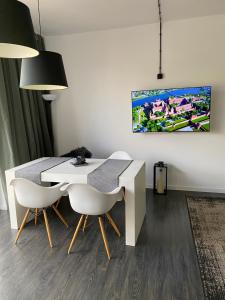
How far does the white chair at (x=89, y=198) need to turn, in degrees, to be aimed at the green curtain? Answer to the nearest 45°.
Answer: approximately 90° to its left

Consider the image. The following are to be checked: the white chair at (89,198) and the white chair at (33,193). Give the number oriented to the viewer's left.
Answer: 0

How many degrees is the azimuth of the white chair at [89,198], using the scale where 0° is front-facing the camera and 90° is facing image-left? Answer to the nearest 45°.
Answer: approximately 225°

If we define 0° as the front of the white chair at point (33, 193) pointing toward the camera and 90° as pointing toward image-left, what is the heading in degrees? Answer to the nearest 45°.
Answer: approximately 225°

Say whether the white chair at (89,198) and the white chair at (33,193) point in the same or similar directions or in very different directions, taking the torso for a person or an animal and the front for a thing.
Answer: same or similar directions

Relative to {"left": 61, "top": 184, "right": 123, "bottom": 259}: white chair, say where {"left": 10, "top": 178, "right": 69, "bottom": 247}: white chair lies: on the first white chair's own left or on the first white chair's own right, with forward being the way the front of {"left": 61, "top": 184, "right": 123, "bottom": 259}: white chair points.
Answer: on the first white chair's own left

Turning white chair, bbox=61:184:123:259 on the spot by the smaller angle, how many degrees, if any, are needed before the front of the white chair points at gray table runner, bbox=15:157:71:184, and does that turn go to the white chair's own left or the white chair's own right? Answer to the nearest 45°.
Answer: approximately 90° to the white chair's own left

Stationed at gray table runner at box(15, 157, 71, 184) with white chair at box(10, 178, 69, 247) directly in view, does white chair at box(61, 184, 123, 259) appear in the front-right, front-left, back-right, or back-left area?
front-left

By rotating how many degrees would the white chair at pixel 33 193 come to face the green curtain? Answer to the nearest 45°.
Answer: approximately 45° to its left

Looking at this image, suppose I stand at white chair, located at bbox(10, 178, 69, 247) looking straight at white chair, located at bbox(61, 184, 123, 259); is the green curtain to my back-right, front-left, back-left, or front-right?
back-left

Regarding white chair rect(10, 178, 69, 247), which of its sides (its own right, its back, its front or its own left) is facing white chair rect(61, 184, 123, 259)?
right
